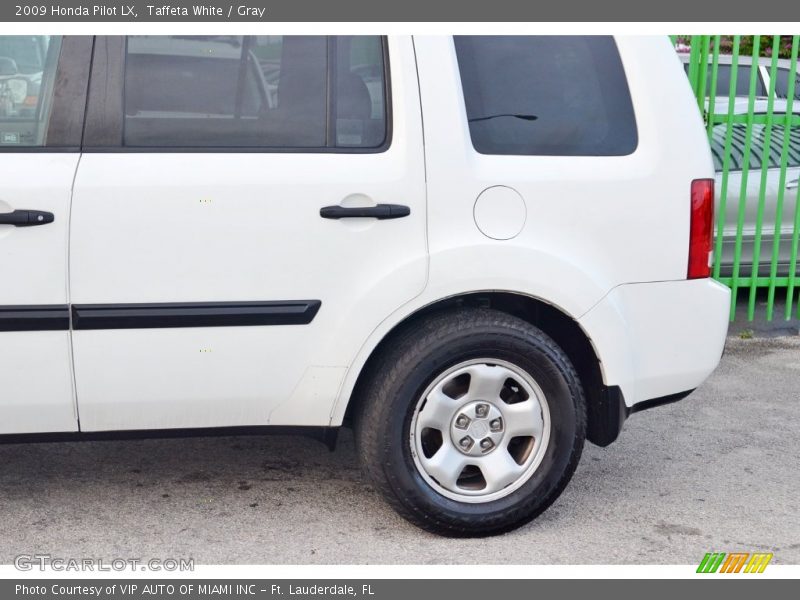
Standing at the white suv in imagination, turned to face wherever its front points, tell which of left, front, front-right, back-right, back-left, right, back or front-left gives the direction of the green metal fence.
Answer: back-right

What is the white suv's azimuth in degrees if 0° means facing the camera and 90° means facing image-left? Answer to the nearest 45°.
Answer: approximately 90°
